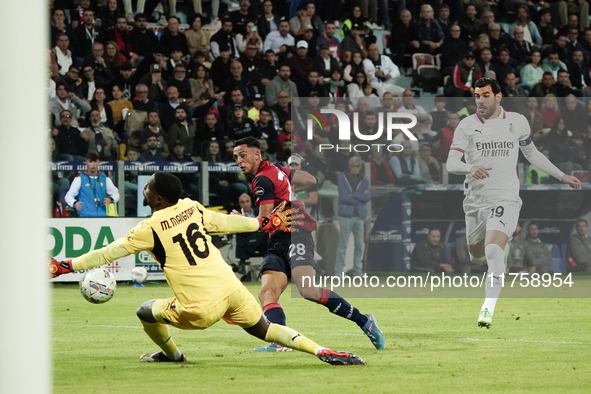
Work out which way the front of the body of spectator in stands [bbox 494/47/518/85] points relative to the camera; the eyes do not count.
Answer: toward the camera

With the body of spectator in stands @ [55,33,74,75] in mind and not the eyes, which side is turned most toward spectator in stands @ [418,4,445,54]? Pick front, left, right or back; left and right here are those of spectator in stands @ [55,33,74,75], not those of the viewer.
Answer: left

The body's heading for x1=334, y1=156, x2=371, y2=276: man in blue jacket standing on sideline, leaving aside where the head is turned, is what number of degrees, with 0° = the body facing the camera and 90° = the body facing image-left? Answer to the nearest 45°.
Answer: approximately 0°

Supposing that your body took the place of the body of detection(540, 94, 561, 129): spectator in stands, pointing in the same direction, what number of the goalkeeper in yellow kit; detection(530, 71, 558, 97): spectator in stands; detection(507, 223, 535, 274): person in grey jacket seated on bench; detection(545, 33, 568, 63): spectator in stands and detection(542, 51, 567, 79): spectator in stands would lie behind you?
3

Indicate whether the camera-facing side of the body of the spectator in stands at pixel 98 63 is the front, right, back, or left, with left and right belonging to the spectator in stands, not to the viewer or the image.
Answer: front

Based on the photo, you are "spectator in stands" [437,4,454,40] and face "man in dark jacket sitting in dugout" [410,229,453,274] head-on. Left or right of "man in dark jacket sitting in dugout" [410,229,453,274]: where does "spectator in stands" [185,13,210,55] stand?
right

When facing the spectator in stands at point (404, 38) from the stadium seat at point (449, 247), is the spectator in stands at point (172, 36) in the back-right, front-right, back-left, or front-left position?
front-left

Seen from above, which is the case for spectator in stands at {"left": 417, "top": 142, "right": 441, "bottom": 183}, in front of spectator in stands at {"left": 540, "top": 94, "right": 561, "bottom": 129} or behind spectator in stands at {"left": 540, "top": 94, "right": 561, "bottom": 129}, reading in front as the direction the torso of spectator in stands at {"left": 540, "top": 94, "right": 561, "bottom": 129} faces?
in front

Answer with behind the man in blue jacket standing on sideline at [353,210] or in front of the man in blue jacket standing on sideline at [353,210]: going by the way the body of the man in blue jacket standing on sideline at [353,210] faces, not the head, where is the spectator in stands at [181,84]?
behind

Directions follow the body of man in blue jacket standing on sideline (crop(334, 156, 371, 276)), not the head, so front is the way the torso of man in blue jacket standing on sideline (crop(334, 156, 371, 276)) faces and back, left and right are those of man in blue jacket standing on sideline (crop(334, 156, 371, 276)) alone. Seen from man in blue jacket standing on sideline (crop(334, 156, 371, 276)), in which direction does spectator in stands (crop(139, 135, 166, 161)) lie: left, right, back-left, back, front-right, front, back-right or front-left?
back-right

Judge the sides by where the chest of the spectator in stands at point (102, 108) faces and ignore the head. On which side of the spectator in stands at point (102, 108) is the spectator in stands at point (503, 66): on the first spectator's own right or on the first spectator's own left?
on the first spectator's own left

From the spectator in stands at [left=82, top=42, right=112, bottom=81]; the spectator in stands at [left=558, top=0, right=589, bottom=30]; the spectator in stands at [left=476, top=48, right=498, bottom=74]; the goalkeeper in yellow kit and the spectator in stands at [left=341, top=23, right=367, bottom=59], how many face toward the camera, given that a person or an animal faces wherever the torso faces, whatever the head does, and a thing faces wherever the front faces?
4

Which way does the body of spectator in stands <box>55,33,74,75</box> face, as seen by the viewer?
toward the camera

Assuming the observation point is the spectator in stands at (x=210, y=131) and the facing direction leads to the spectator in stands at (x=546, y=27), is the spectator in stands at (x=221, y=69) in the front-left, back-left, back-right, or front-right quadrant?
front-left

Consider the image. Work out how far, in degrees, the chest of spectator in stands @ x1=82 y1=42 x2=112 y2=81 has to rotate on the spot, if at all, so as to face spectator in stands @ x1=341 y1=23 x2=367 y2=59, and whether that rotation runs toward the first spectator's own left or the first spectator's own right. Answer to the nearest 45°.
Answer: approximately 90° to the first spectator's own left

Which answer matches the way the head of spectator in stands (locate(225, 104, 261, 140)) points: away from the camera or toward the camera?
toward the camera

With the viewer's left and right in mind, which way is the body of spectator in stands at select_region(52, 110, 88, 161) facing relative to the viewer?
facing the viewer
